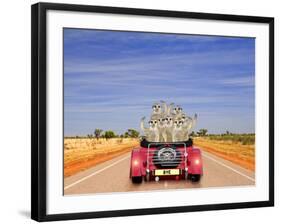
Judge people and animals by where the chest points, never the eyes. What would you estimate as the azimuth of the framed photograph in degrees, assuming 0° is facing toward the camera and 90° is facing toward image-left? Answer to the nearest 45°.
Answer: approximately 315°
